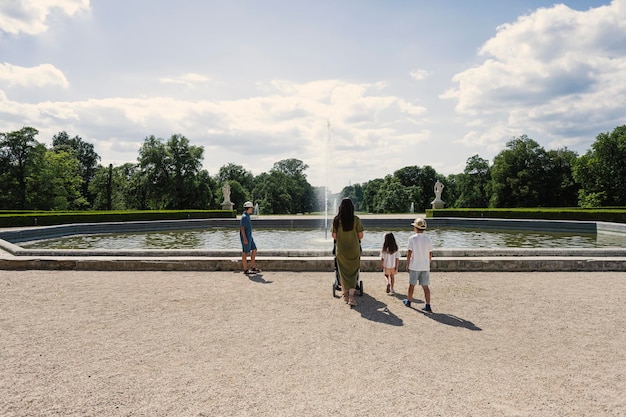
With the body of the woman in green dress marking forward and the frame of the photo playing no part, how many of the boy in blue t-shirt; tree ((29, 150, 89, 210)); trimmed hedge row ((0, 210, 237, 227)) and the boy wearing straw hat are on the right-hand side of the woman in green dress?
1

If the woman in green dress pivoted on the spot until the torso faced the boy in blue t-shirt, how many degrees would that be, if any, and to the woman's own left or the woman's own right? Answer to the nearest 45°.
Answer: approximately 45° to the woman's own left

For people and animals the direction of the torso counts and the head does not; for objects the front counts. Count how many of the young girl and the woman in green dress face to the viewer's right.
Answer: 0

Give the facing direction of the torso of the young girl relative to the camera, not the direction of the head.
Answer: away from the camera

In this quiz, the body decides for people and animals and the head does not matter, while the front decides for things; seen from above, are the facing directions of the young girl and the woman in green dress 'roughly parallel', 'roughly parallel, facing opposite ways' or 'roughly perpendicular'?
roughly parallel

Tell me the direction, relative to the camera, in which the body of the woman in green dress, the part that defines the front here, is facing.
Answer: away from the camera

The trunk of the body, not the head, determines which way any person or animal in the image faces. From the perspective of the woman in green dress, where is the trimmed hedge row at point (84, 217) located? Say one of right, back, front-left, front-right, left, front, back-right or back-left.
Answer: front-left

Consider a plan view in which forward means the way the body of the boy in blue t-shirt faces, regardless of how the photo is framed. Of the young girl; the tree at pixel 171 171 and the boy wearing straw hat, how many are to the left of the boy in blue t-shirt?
1

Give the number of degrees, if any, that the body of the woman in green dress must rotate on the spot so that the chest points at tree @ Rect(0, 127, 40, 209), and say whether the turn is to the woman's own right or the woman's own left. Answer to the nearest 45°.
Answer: approximately 45° to the woman's own left

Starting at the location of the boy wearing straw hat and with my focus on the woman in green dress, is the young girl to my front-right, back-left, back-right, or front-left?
front-right

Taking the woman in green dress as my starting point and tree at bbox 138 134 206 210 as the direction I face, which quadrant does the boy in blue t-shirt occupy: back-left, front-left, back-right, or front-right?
front-left

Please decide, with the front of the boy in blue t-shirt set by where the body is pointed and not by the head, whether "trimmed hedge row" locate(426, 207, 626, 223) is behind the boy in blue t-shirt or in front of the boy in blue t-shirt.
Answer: in front

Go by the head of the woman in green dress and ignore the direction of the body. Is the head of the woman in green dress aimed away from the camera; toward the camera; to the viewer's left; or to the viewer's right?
away from the camera

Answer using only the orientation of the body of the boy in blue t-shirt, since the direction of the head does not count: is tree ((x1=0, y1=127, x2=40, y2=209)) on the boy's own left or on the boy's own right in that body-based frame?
on the boy's own left
